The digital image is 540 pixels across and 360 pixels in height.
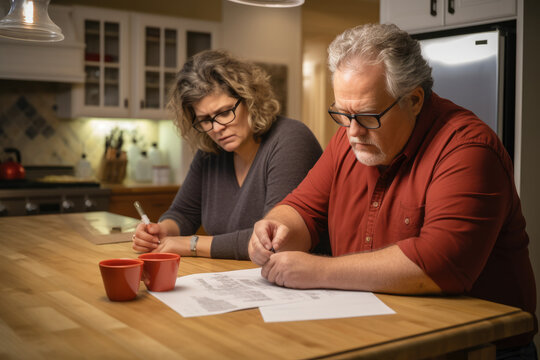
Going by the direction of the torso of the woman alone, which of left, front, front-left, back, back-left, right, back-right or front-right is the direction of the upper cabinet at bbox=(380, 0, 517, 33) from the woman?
back

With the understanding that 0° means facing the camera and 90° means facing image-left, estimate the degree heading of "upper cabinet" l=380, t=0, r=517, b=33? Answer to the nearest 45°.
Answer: approximately 45°

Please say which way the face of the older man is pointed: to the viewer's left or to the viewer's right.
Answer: to the viewer's left

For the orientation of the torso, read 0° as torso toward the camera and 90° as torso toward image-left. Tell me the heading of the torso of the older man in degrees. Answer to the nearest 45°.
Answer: approximately 45°

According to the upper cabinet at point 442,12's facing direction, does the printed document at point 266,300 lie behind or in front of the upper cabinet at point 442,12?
in front

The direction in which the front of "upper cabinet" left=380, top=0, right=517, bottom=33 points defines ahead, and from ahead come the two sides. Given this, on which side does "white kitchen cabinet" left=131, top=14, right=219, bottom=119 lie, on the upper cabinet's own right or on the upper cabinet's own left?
on the upper cabinet's own right

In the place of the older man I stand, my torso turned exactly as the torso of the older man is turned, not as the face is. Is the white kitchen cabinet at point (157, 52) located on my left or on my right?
on my right
